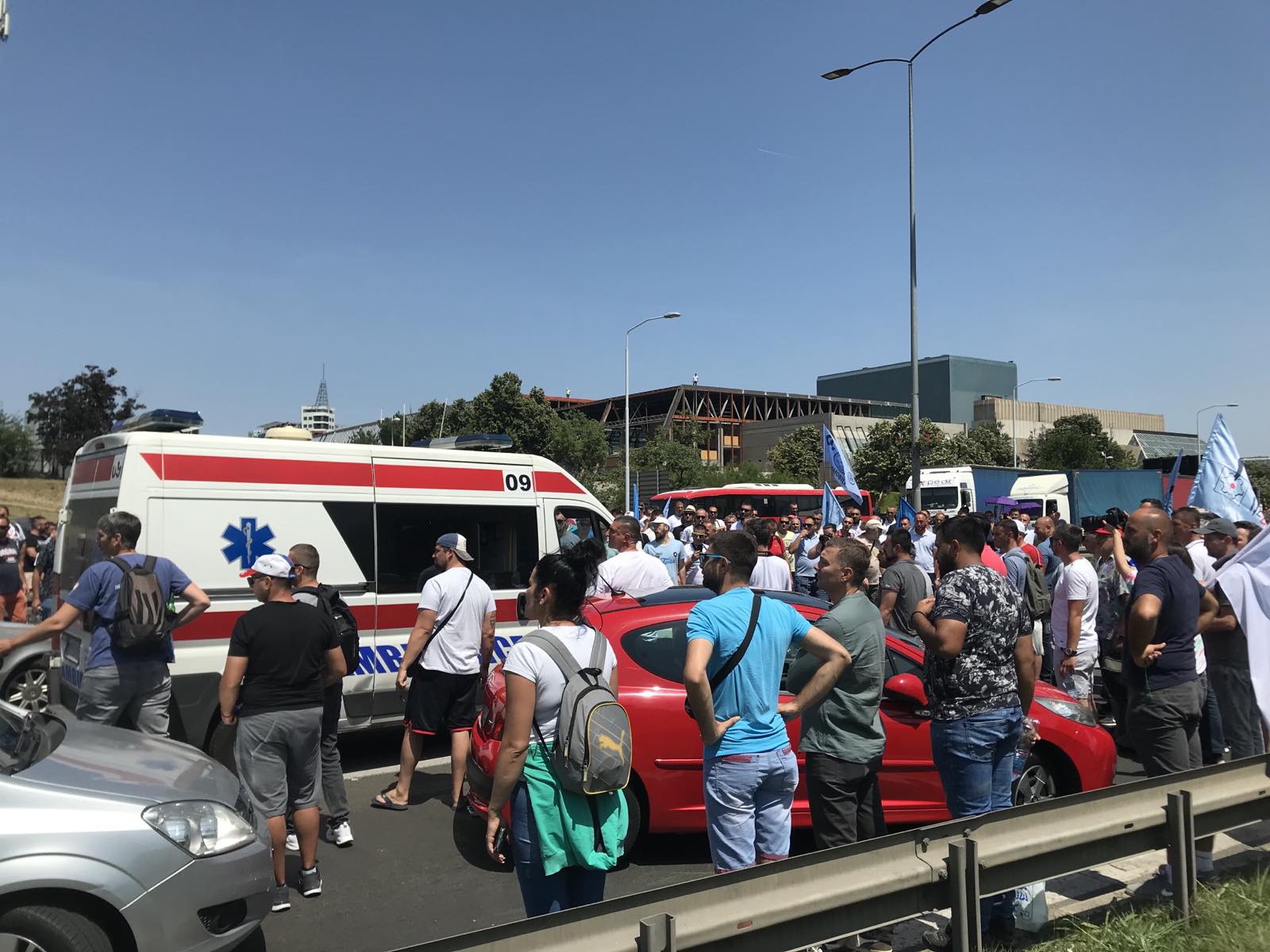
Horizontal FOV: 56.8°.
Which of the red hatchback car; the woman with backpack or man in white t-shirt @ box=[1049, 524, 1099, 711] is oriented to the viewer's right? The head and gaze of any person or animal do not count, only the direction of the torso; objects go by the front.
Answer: the red hatchback car

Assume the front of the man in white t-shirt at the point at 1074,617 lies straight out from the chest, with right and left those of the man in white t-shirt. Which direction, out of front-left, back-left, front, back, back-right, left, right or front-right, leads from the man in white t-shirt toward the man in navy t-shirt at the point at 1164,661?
left

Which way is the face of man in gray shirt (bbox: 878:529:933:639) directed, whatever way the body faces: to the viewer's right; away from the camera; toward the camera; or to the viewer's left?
to the viewer's left

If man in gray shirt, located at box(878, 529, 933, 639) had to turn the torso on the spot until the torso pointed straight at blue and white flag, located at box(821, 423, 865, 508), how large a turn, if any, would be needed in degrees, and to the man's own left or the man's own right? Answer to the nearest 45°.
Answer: approximately 45° to the man's own right

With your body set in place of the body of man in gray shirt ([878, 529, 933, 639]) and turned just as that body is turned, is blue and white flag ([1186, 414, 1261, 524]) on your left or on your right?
on your right

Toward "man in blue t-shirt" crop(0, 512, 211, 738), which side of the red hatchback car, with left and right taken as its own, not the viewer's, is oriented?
back

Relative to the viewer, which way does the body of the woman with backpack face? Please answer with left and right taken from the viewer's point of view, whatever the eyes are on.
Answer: facing away from the viewer and to the left of the viewer

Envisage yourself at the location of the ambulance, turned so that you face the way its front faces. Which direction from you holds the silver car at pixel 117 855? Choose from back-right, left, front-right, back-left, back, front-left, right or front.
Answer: back-right

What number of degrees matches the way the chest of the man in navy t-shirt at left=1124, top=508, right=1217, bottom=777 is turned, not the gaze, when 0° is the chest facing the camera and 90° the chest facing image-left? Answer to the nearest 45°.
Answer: approximately 135°

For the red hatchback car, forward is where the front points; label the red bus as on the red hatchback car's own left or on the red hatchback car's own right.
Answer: on the red hatchback car's own left

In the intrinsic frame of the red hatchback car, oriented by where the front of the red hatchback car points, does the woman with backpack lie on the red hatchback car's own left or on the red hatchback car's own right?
on the red hatchback car's own right

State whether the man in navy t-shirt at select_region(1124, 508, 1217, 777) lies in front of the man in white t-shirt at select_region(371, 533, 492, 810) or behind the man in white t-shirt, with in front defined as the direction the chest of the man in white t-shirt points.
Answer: behind

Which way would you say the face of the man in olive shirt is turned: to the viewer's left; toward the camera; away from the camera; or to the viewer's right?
to the viewer's left
